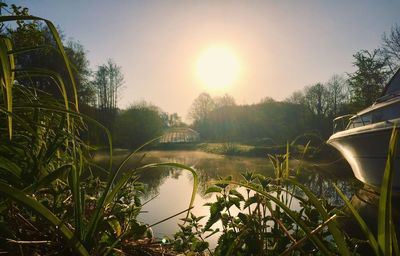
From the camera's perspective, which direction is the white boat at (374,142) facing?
to the viewer's left

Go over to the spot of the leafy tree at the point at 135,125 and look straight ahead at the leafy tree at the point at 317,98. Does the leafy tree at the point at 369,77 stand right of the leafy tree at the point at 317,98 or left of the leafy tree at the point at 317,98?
right
